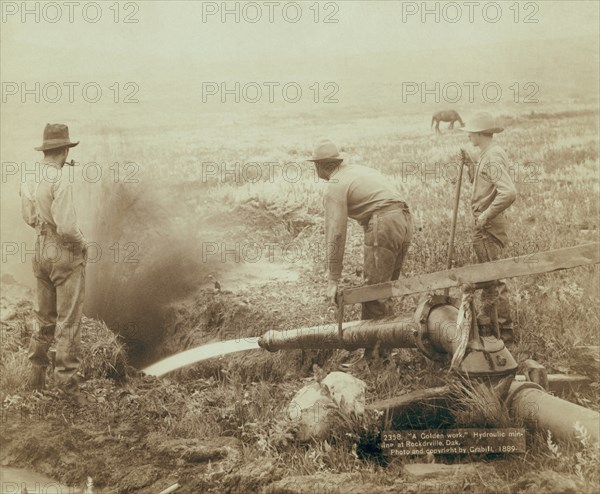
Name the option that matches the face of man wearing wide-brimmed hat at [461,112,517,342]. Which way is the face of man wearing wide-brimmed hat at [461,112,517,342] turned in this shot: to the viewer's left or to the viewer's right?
to the viewer's left

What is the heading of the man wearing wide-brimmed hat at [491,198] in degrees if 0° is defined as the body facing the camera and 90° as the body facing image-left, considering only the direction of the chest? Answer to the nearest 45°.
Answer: approximately 90°

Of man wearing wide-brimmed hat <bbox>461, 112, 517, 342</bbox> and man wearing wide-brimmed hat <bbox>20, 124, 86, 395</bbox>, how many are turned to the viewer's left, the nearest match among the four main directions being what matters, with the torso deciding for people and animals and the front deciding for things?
1

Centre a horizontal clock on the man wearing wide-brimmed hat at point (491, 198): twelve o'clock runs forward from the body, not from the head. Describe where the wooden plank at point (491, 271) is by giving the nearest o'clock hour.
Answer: The wooden plank is roughly at 9 o'clock from the man wearing wide-brimmed hat.

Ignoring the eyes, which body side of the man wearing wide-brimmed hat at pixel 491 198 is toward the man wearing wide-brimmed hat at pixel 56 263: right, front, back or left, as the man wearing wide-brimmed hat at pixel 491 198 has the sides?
front

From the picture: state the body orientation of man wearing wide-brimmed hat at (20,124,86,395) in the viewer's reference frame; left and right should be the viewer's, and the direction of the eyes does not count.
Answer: facing away from the viewer and to the right of the viewer

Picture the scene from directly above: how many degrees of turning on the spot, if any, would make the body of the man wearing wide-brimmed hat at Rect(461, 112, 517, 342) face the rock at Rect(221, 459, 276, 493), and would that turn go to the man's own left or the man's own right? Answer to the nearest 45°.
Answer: approximately 45° to the man's own left

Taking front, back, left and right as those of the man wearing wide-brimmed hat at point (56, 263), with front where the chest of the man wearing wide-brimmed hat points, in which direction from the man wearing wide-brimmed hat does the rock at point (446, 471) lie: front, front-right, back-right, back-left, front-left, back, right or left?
right
